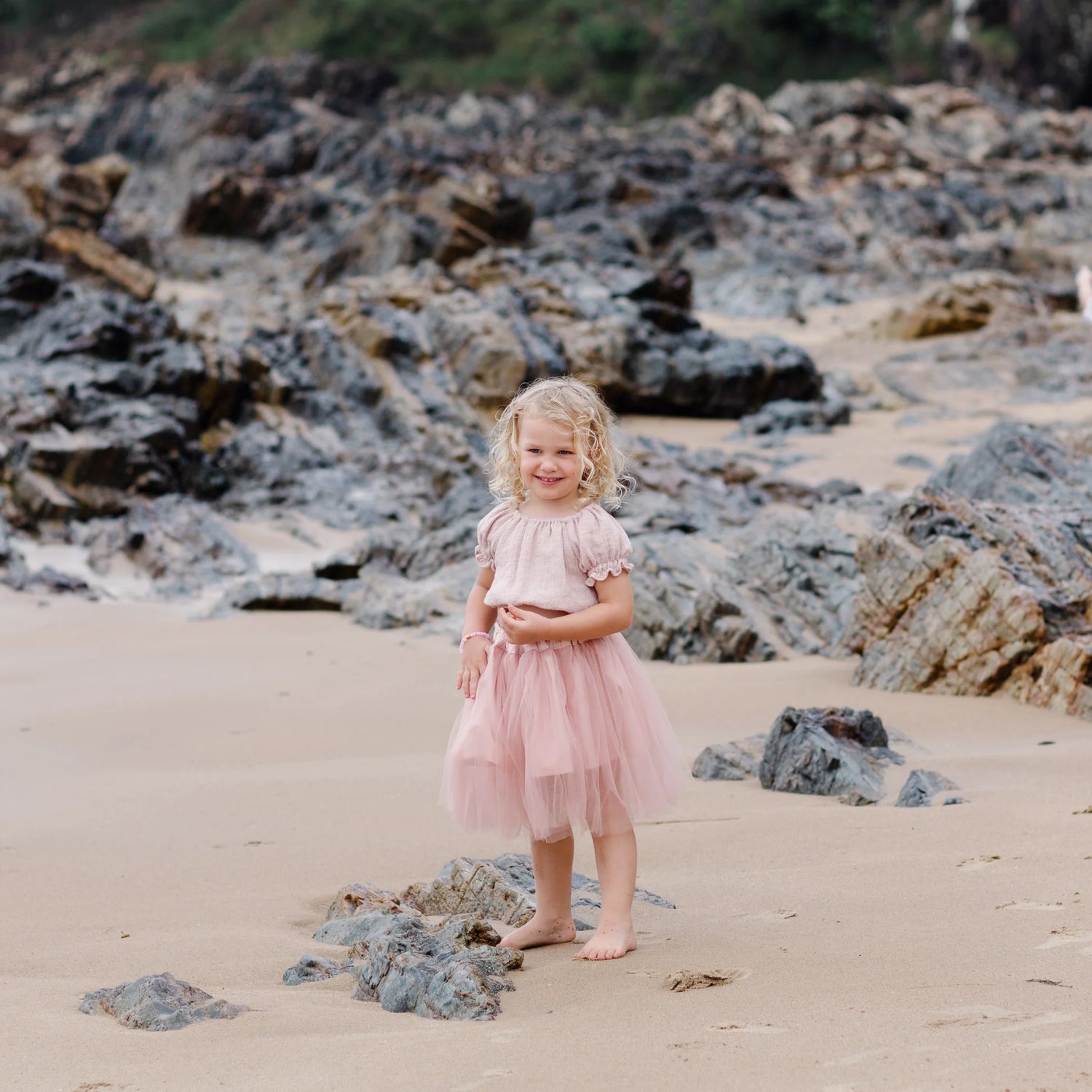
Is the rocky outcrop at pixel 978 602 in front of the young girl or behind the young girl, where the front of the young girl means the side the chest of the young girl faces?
behind

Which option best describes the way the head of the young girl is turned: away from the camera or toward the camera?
toward the camera

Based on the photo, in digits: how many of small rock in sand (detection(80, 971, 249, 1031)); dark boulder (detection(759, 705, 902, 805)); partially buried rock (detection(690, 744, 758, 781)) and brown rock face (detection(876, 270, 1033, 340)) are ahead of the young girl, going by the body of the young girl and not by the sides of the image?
1

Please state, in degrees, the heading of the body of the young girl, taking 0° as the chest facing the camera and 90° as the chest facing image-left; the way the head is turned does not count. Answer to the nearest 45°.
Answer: approximately 45°

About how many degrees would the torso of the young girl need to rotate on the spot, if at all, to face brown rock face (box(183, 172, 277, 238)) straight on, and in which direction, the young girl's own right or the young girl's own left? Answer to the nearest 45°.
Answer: approximately 135° to the young girl's own right

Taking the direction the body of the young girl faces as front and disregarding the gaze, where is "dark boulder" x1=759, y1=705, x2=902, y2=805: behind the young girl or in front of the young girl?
behind

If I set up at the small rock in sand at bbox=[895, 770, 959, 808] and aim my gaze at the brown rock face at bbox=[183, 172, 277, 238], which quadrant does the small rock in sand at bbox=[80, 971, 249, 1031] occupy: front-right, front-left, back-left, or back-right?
back-left

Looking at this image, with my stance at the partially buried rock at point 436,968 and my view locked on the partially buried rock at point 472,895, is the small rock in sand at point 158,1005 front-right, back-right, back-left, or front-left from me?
back-left
